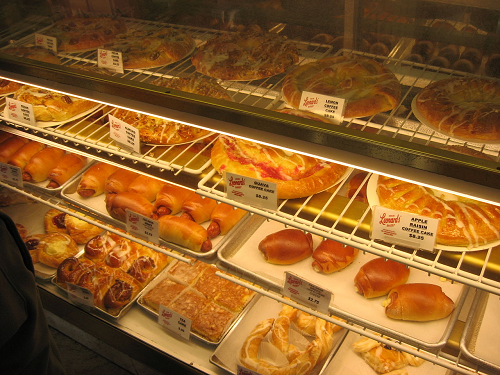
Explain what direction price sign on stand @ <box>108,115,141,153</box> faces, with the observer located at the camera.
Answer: facing the viewer and to the left of the viewer

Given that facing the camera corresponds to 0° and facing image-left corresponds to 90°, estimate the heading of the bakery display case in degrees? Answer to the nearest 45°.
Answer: approximately 45°

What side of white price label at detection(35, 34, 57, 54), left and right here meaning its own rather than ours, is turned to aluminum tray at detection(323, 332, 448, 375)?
left

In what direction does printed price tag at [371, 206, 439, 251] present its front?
toward the camera

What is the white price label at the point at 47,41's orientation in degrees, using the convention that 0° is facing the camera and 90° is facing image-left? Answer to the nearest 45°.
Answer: approximately 45°

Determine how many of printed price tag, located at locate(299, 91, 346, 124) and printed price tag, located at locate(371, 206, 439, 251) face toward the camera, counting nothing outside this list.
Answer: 2

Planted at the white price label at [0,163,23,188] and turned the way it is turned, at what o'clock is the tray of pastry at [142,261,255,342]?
The tray of pastry is roughly at 9 o'clock from the white price label.

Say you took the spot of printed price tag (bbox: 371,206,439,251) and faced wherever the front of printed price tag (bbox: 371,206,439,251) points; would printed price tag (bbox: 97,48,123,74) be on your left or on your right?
on your right

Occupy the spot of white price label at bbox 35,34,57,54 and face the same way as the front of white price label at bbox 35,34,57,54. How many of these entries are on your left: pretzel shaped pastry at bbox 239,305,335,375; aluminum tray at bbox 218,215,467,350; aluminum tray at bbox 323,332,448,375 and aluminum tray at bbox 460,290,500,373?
4

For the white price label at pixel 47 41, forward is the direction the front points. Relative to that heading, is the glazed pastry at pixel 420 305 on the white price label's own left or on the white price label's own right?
on the white price label's own left

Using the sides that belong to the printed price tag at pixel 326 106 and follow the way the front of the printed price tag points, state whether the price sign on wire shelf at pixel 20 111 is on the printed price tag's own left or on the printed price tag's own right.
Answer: on the printed price tag's own right
